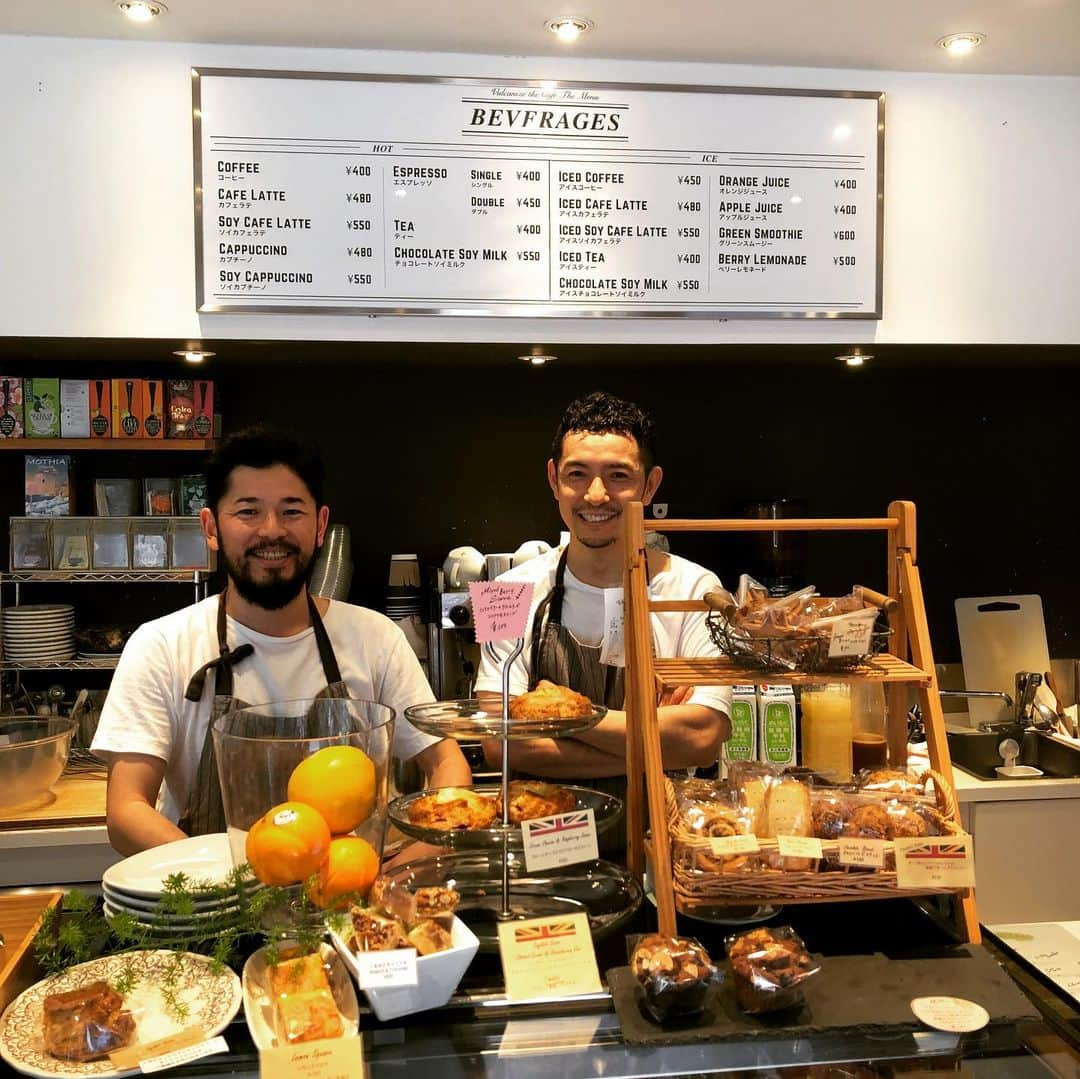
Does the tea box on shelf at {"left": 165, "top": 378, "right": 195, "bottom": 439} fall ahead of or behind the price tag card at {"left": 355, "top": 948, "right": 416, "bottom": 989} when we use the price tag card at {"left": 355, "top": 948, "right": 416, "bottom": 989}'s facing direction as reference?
behind

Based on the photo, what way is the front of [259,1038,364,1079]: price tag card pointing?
toward the camera

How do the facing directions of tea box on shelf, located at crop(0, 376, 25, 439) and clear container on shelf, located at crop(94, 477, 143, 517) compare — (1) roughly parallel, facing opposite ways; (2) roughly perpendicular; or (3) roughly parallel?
roughly parallel

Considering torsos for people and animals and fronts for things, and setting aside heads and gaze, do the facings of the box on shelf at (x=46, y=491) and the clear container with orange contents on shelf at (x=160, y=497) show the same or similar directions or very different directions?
same or similar directions

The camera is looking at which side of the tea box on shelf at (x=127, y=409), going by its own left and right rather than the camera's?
front

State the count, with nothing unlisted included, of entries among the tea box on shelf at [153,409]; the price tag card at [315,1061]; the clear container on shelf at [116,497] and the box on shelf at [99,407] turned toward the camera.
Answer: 4

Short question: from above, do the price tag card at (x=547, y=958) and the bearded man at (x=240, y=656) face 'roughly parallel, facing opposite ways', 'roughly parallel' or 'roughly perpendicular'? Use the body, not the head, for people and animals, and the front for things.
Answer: roughly parallel

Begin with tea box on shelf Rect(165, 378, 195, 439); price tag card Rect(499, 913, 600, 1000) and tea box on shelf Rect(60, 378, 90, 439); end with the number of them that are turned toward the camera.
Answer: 3

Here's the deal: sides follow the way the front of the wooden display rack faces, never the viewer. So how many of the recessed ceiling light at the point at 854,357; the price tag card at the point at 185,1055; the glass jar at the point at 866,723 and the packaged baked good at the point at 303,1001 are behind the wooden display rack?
2

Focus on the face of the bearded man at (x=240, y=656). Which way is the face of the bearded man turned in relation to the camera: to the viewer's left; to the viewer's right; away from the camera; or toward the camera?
toward the camera

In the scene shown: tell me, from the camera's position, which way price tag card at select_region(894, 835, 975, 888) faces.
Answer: facing the viewer

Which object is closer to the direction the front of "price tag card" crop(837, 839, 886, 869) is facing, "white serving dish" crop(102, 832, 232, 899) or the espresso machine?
the white serving dish

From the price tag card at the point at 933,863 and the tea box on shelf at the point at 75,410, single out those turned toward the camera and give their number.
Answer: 2

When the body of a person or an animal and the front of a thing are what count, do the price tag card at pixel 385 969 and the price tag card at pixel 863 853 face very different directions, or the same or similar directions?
same or similar directions
